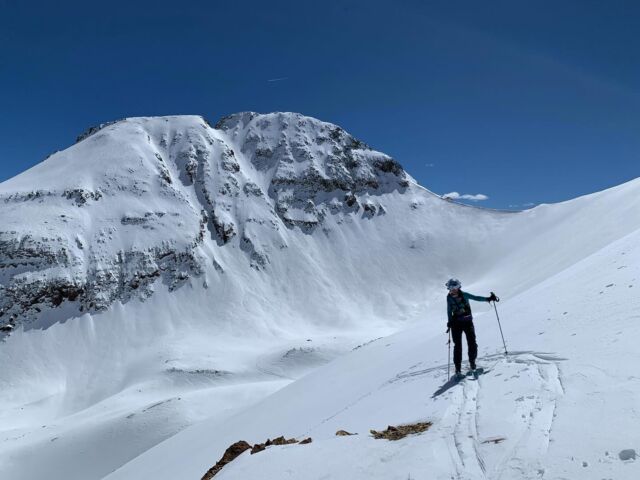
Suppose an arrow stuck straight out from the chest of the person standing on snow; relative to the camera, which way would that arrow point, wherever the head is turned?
toward the camera

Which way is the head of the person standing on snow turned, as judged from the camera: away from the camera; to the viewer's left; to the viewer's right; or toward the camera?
toward the camera
